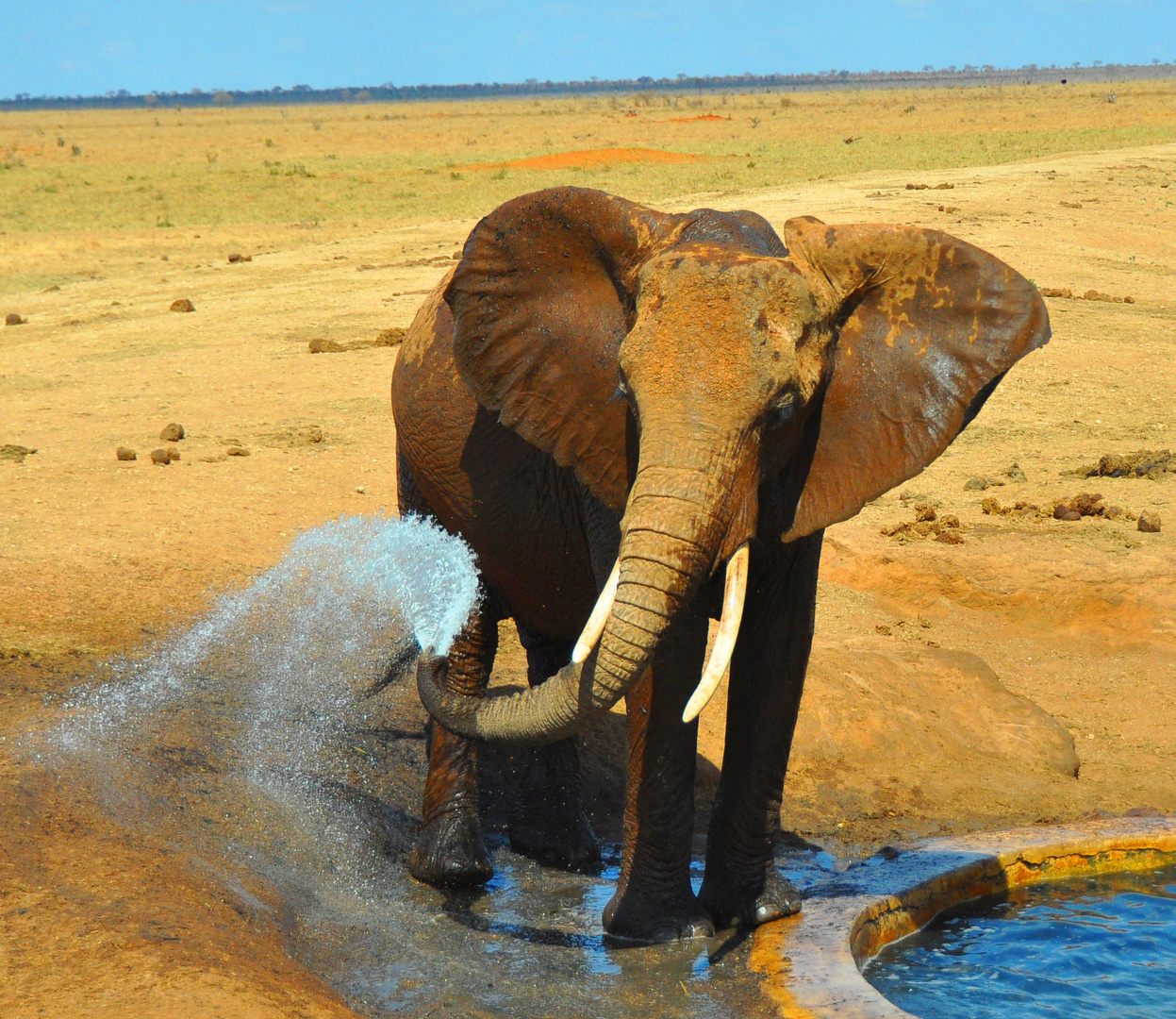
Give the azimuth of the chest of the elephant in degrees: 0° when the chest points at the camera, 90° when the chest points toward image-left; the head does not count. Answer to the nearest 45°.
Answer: approximately 315°

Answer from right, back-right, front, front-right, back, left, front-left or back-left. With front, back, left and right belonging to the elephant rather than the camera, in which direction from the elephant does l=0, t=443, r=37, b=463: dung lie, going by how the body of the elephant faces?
back

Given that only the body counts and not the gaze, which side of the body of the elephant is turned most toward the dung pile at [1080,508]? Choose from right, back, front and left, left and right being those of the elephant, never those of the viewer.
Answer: left

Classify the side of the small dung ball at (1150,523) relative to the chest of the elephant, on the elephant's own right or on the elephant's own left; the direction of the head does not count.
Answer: on the elephant's own left

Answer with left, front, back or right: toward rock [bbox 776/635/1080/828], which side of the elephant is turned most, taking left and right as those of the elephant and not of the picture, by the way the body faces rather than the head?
left

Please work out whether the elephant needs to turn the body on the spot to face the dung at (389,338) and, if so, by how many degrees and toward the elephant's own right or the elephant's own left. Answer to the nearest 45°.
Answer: approximately 135° to the elephant's own left

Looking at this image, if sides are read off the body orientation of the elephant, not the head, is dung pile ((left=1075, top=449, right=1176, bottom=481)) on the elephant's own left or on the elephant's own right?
on the elephant's own left
